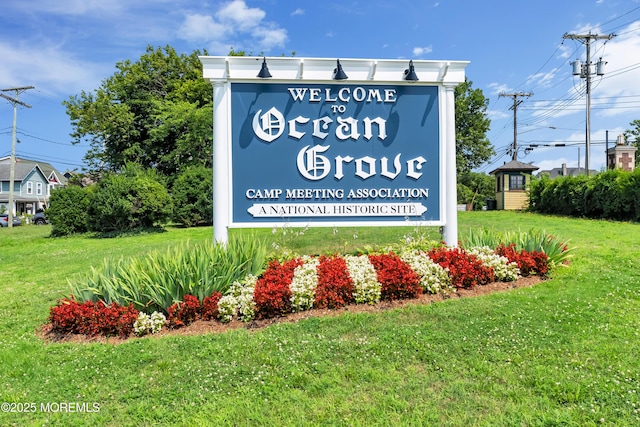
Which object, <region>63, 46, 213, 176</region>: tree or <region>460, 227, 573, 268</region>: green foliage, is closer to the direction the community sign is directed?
the green foliage

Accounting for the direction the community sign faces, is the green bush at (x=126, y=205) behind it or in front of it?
behind

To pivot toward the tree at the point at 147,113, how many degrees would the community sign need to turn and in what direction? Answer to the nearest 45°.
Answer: approximately 135° to its right

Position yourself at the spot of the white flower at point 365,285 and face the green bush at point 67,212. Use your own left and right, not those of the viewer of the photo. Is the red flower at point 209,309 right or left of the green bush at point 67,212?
left

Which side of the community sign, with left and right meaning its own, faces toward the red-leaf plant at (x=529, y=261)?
left

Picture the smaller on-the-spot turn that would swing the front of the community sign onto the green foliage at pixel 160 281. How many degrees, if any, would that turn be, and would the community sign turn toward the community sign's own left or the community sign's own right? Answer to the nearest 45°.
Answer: approximately 45° to the community sign's own right

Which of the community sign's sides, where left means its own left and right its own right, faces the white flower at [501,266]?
left

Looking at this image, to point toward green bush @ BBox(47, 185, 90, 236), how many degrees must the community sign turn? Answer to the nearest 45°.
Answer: approximately 135° to its right

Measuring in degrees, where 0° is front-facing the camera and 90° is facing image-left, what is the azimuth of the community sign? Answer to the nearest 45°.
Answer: approximately 0°

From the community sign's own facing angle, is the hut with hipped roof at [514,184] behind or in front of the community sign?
behind
